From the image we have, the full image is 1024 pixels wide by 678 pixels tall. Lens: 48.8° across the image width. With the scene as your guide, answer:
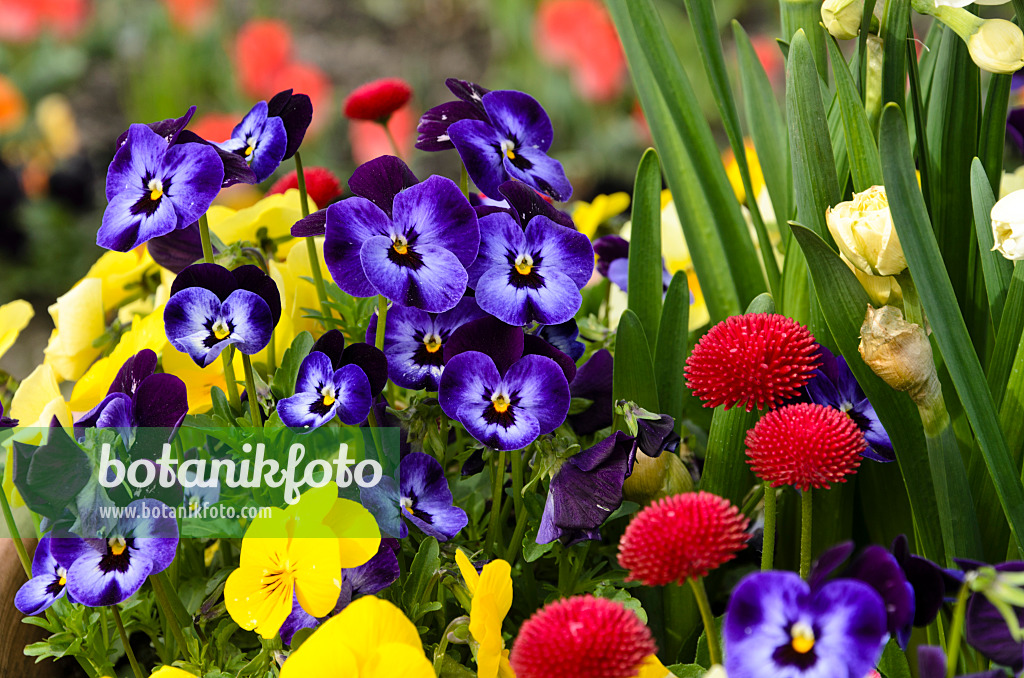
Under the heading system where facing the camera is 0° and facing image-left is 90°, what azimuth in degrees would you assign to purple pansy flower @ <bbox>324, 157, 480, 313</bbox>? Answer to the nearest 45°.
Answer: approximately 0°

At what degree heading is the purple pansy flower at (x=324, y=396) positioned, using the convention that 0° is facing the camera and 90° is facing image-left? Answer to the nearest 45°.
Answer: approximately 0°
